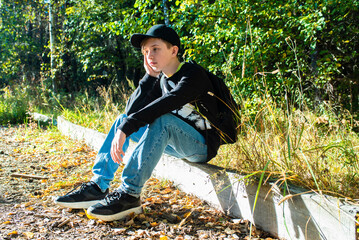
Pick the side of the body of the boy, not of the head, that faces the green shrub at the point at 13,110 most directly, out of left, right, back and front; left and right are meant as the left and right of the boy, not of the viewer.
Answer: right

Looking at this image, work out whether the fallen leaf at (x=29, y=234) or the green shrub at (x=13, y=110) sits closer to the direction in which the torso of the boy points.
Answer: the fallen leaf

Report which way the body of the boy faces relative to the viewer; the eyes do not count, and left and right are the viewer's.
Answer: facing the viewer and to the left of the viewer
